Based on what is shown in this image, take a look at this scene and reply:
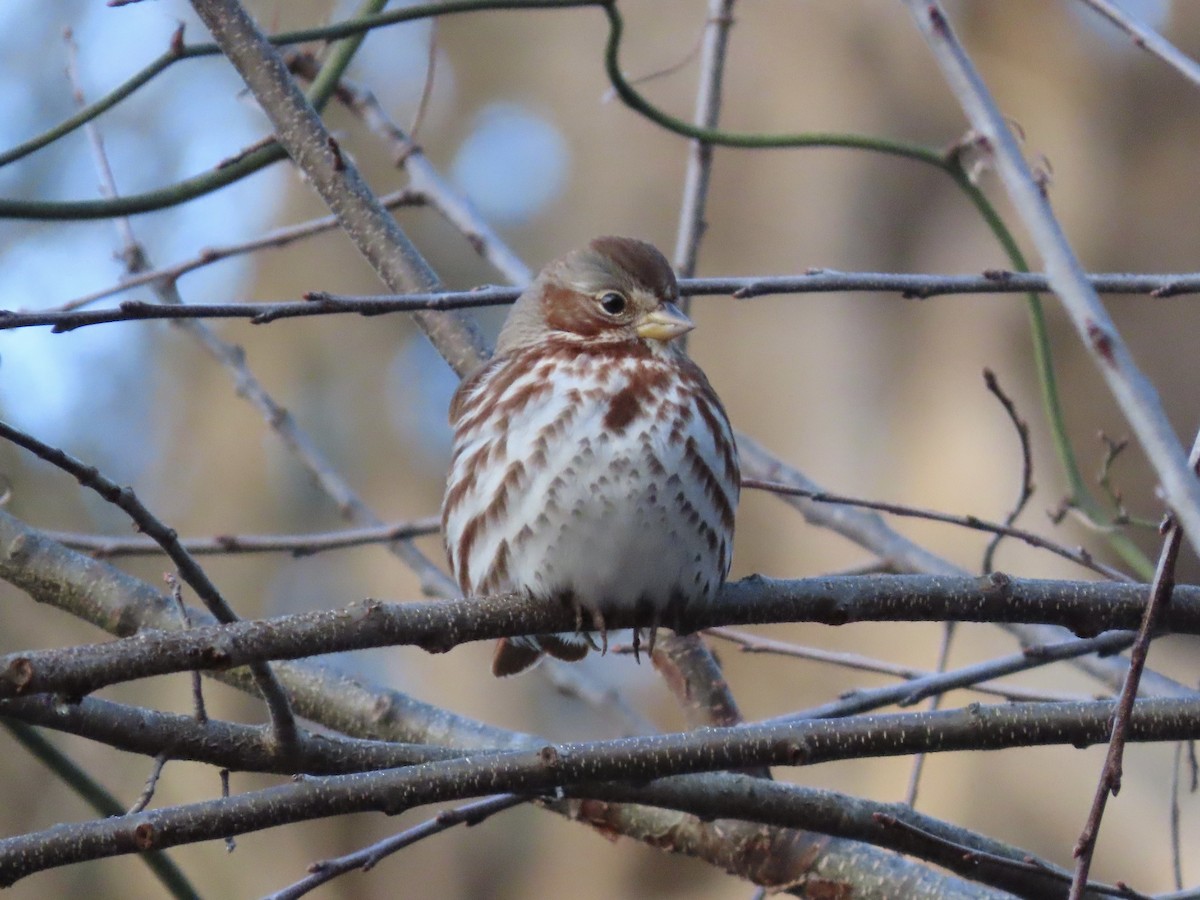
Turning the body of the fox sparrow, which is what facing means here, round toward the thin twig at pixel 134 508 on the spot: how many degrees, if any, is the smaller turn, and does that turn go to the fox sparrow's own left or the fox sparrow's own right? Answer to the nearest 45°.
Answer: approximately 90° to the fox sparrow's own right

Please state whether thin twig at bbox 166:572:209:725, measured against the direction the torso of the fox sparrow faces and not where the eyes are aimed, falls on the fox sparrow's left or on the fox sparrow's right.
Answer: on the fox sparrow's right
